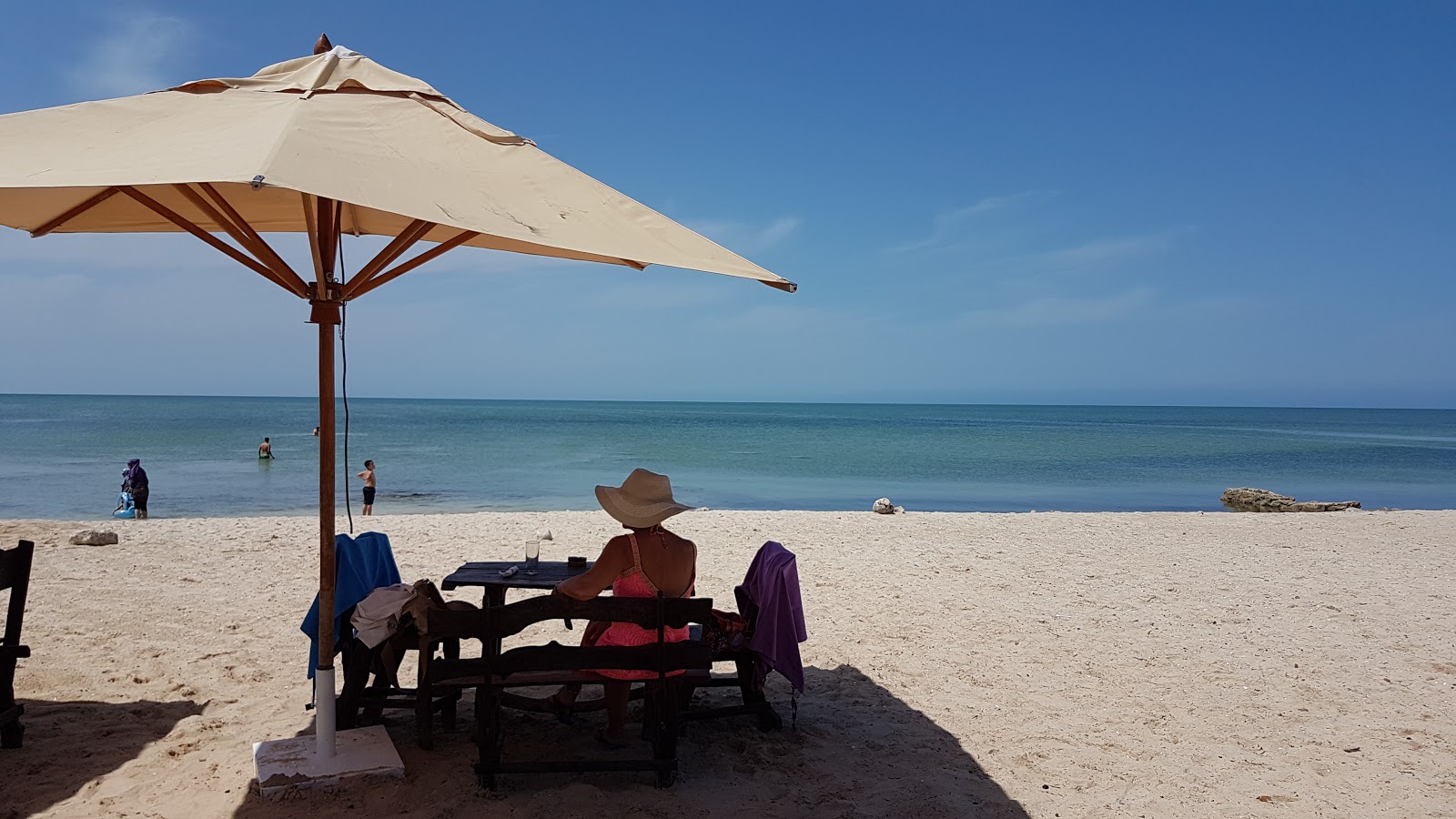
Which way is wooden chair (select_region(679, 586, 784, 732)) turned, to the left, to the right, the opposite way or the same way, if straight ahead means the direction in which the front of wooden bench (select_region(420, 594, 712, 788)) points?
to the left

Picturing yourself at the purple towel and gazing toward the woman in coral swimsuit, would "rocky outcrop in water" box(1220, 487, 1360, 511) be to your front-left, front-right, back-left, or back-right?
back-right

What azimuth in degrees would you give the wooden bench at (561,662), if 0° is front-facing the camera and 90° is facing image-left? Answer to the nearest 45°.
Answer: approximately 180°

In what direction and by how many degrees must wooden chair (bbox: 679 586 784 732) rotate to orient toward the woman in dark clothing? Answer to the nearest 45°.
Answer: approximately 45° to its right

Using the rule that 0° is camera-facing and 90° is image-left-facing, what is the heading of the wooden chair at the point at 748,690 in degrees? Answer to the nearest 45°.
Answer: approximately 90°

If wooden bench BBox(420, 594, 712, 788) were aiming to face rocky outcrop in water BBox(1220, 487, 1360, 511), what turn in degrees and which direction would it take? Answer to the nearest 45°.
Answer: approximately 45° to its right

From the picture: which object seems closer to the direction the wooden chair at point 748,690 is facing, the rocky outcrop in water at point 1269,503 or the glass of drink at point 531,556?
the glass of drink

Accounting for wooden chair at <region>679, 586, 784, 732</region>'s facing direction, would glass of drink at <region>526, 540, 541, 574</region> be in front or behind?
in front

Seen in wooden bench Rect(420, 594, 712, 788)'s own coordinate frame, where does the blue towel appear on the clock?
The blue towel is roughly at 10 o'clock from the wooden bench.

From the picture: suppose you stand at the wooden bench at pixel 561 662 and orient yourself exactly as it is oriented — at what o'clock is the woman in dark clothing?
The woman in dark clothing is roughly at 11 o'clock from the wooden bench.

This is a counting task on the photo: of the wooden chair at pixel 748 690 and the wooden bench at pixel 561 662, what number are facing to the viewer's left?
1

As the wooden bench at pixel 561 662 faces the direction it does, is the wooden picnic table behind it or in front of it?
in front

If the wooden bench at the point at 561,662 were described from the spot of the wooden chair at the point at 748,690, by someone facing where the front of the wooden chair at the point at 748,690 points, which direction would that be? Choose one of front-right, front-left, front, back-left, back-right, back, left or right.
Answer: front-left
